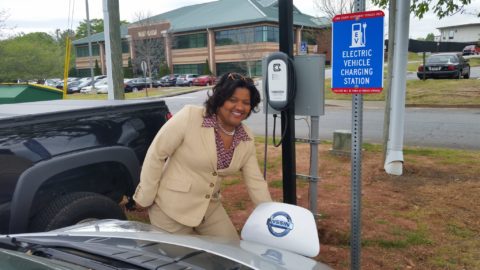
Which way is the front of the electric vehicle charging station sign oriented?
toward the camera

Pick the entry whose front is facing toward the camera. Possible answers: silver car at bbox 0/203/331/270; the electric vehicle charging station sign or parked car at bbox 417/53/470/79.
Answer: the electric vehicle charging station sign

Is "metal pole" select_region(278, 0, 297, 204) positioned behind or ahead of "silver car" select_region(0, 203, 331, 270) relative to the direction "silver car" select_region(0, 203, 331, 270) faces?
ahead

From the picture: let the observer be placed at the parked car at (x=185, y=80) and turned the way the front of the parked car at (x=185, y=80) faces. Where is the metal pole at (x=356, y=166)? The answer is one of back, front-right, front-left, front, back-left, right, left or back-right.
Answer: front-left

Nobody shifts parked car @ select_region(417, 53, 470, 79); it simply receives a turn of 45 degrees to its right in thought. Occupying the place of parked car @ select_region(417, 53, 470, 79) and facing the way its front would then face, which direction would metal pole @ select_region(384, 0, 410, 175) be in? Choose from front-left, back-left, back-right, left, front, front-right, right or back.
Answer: right

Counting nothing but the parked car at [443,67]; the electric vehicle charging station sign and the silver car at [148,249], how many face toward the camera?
1

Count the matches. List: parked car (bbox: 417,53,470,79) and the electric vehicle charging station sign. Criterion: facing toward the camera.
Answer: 1

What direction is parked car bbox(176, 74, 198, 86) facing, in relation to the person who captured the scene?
facing the viewer and to the left of the viewer

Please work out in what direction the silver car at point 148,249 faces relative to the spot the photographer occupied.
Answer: facing away from the viewer and to the right of the viewer

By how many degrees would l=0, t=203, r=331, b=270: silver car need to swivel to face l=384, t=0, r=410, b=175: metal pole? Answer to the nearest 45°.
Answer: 0° — it already faces it

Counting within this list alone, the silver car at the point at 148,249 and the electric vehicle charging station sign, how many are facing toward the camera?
1

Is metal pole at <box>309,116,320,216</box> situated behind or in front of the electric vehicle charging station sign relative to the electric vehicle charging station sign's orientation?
behind
